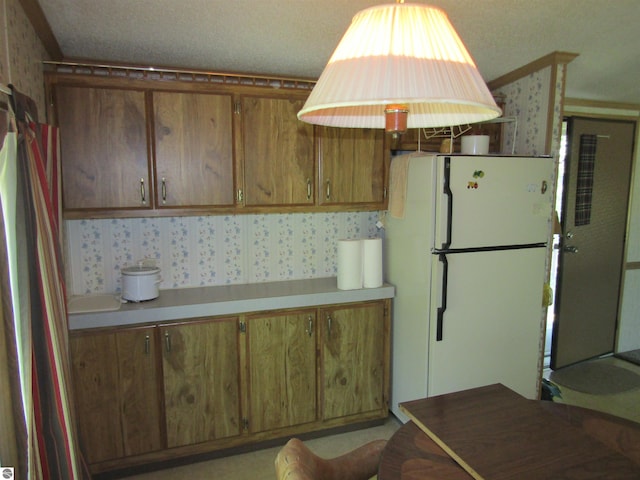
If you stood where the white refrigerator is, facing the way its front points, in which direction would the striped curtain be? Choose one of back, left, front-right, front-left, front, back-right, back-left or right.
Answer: right

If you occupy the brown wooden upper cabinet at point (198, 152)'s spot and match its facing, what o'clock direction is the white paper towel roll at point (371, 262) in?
The white paper towel roll is roughly at 9 o'clock from the brown wooden upper cabinet.

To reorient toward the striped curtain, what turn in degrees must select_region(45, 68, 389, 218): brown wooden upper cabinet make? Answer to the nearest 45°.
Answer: approximately 45° to its right

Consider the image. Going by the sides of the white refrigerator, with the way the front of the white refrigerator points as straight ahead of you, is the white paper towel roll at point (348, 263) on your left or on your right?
on your right

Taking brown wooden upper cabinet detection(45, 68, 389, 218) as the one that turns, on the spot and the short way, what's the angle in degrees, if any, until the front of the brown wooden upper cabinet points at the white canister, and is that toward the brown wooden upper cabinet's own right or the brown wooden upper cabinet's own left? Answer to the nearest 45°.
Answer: approximately 90° to the brown wooden upper cabinet's own left

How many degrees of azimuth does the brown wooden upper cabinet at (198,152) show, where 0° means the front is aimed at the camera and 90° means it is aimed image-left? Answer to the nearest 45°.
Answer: approximately 0°

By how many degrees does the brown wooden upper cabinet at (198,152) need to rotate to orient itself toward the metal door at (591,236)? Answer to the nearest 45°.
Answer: approximately 90° to its left

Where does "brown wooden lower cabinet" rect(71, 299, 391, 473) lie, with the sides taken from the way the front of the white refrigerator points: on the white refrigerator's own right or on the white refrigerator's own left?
on the white refrigerator's own right

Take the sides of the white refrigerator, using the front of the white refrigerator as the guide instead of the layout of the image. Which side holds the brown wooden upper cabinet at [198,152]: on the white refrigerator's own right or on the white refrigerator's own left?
on the white refrigerator's own right

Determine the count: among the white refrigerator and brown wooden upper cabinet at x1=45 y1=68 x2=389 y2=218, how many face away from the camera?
0
